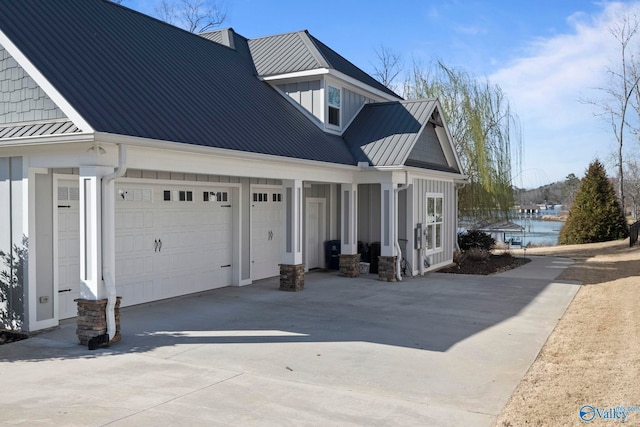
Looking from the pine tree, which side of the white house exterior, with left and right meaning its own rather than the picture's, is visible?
left

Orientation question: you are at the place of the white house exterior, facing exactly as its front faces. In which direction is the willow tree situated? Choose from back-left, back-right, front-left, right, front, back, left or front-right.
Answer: left

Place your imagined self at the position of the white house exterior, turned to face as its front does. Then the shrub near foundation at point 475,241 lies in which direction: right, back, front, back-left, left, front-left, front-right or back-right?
left

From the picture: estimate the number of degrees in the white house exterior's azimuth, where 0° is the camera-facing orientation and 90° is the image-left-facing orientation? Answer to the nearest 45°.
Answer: approximately 315°
